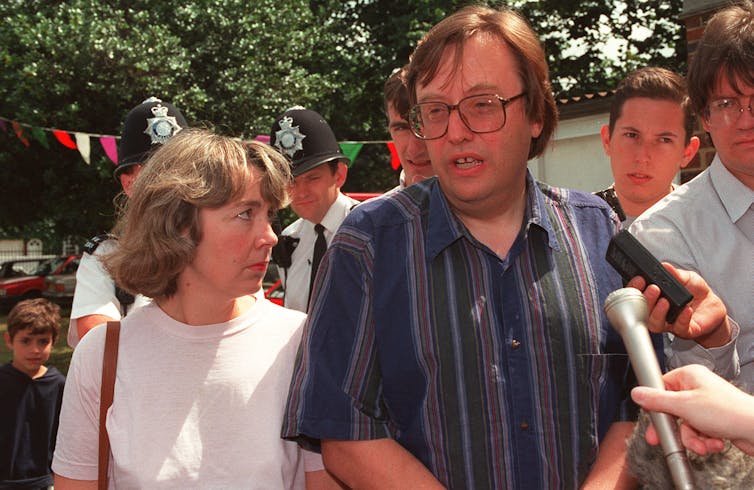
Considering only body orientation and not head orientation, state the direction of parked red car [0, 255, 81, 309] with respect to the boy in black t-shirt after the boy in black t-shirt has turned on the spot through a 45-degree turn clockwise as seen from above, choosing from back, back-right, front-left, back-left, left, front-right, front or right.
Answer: back-right

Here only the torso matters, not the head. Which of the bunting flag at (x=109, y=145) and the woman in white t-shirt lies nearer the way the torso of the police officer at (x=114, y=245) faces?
the woman in white t-shirt

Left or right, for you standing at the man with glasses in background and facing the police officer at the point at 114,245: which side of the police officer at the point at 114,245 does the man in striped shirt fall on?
left

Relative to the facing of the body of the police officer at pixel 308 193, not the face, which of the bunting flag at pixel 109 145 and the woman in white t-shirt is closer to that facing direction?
the woman in white t-shirt

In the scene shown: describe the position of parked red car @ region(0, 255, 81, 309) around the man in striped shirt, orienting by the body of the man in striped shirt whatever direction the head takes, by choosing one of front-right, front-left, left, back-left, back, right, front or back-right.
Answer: back-right

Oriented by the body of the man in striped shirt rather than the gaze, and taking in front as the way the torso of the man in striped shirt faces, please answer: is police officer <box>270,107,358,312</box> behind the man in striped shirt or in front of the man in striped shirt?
behind

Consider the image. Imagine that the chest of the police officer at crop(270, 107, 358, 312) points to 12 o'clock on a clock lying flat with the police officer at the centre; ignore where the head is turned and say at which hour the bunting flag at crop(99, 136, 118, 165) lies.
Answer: The bunting flag is roughly at 4 o'clock from the police officer.

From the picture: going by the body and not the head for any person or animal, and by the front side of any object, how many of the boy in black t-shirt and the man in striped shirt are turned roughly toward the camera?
2

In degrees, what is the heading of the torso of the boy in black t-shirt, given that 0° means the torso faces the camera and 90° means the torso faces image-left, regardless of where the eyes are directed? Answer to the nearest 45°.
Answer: approximately 0°

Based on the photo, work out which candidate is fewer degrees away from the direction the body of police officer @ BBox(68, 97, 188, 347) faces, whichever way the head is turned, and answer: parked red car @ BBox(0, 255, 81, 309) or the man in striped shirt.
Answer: the man in striped shirt

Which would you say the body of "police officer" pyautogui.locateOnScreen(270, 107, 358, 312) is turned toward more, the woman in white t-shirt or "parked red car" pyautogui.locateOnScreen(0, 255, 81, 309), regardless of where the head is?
the woman in white t-shirt

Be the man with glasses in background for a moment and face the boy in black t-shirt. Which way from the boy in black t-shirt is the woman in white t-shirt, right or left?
left
